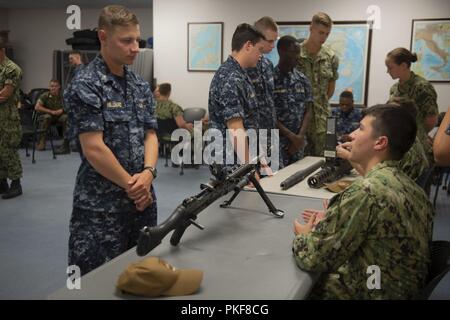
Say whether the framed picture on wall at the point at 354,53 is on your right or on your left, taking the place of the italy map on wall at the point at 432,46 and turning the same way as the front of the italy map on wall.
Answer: on your right

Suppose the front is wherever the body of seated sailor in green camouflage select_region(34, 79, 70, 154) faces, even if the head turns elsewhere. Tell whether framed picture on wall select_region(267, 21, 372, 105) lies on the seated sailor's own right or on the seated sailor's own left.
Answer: on the seated sailor's own left

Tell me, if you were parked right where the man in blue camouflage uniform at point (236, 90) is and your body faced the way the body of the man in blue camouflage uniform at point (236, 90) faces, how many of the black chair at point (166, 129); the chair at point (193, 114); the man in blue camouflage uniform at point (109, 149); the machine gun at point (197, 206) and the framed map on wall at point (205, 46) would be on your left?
3

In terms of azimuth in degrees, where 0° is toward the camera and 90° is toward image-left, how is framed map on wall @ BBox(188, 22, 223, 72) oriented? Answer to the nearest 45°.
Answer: approximately 0°

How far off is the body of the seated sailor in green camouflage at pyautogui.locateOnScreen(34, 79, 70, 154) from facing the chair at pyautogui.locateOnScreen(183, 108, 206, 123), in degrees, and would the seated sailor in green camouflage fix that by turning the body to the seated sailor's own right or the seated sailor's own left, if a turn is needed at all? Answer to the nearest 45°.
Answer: approximately 45° to the seated sailor's own left

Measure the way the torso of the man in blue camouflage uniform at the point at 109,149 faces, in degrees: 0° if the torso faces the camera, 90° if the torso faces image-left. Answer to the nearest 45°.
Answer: approximately 315°
